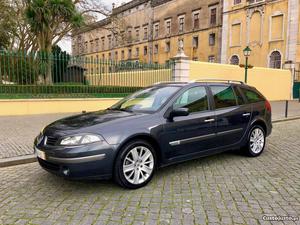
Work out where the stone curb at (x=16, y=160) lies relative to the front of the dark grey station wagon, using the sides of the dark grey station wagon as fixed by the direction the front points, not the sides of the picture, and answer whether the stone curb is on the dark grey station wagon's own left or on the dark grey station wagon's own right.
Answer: on the dark grey station wagon's own right

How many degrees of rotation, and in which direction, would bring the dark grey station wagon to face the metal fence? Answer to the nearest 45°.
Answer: approximately 90° to its right

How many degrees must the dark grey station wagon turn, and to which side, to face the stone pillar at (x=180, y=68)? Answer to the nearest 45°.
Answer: approximately 135° to its right

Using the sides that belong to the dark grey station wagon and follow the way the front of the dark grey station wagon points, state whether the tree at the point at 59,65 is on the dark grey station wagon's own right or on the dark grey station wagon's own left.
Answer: on the dark grey station wagon's own right

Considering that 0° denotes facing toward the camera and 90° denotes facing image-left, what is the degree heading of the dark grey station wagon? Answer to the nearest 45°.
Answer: approximately 45°

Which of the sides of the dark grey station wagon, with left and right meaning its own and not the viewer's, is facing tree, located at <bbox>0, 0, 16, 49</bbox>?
right

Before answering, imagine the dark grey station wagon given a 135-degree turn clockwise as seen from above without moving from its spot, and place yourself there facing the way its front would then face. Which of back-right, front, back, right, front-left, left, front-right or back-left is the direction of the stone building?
front

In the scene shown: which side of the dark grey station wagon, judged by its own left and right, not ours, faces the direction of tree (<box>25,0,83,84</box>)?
right
